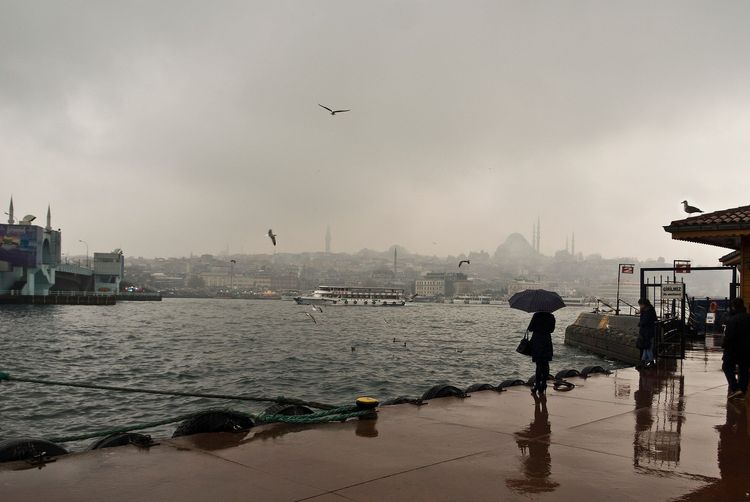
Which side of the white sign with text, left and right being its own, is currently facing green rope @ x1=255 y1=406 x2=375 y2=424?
front

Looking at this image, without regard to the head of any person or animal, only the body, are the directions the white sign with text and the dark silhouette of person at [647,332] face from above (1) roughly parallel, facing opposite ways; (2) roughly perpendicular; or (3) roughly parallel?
roughly perpendicular

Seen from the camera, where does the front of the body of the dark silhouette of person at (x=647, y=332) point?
to the viewer's left

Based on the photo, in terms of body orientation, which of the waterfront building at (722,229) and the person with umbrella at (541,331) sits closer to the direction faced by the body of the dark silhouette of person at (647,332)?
the person with umbrella

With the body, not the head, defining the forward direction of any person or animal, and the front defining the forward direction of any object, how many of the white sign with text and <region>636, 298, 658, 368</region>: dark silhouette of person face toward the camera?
1

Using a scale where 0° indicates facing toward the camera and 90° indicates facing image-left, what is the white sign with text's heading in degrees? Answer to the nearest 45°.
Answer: approximately 0°

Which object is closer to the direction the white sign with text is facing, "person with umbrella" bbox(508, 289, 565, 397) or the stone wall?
the person with umbrella

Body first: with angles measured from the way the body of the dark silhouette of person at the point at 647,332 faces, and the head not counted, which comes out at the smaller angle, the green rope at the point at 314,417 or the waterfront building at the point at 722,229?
the green rope
